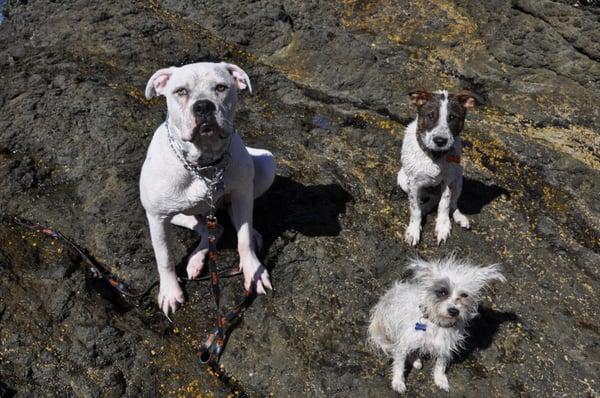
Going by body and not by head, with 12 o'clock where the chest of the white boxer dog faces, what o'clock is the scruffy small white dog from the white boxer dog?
The scruffy small white dog is roughly at 10 o'clock from the white boxer dog.

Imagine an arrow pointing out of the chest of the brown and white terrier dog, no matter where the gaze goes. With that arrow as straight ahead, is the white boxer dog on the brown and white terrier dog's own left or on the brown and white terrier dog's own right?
on the brown and white terrier dog's own right

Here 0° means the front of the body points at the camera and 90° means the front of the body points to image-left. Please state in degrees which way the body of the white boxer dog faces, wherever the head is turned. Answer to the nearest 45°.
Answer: approximately 0°

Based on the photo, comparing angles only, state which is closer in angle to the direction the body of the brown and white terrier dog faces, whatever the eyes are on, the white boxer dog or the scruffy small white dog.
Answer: the scruffy small white dog

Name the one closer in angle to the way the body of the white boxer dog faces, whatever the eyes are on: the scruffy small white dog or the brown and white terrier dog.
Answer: the scruffy small white dog

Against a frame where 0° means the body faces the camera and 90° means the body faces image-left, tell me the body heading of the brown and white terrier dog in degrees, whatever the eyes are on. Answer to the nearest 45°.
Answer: approximately 0°

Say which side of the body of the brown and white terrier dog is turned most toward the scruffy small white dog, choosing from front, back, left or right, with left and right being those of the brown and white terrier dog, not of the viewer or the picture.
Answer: front

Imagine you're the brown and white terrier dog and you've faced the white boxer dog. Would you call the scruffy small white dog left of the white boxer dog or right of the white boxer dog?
left

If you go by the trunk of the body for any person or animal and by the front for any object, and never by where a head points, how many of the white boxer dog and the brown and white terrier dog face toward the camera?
2

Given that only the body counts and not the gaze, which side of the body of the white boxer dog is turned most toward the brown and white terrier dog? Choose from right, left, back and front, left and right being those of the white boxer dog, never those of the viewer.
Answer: left
